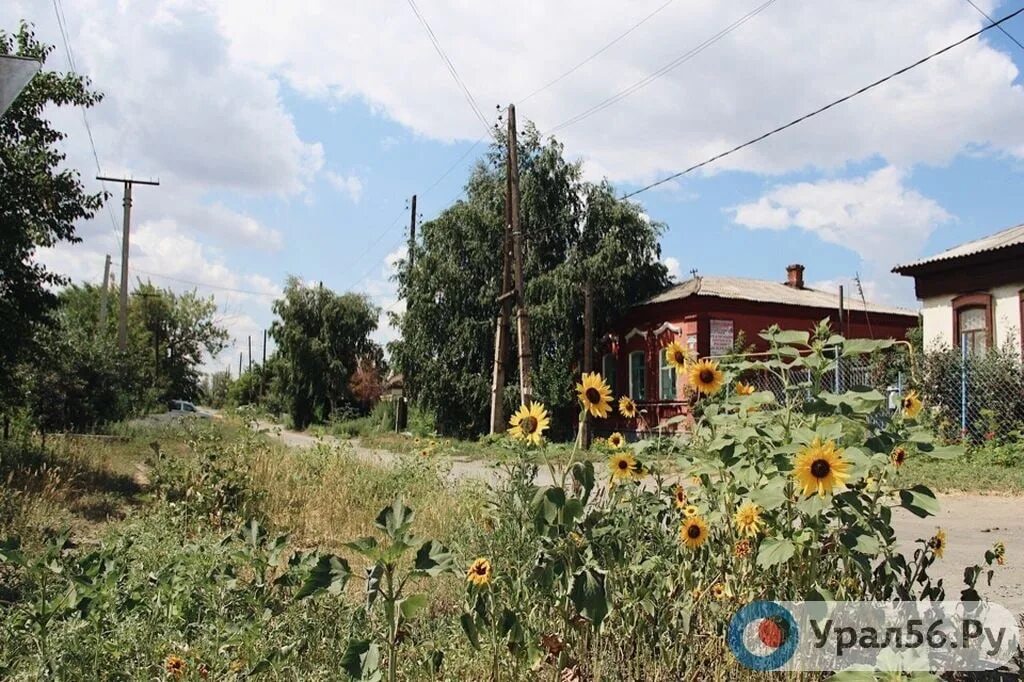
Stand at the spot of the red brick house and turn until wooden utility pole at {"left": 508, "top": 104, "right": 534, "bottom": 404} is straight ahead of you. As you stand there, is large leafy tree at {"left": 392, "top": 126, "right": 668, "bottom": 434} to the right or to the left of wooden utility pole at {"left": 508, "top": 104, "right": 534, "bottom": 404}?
right

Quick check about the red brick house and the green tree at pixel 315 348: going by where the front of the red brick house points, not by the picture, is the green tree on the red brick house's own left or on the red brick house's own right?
on the red brick house's own right

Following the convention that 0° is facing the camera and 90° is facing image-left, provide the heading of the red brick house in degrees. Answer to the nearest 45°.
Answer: approximately 45°

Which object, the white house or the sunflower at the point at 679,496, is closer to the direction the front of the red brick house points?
the sunflower

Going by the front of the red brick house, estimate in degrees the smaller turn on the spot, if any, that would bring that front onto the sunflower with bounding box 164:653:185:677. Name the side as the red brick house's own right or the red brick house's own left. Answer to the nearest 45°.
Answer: approximately 45° to the red brick house's own left

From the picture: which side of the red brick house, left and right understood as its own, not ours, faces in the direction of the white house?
left

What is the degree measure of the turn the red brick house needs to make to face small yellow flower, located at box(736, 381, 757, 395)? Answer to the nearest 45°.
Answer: approximately 45° to its left

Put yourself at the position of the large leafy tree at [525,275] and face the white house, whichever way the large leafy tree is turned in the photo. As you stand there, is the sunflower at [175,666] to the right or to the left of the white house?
right
